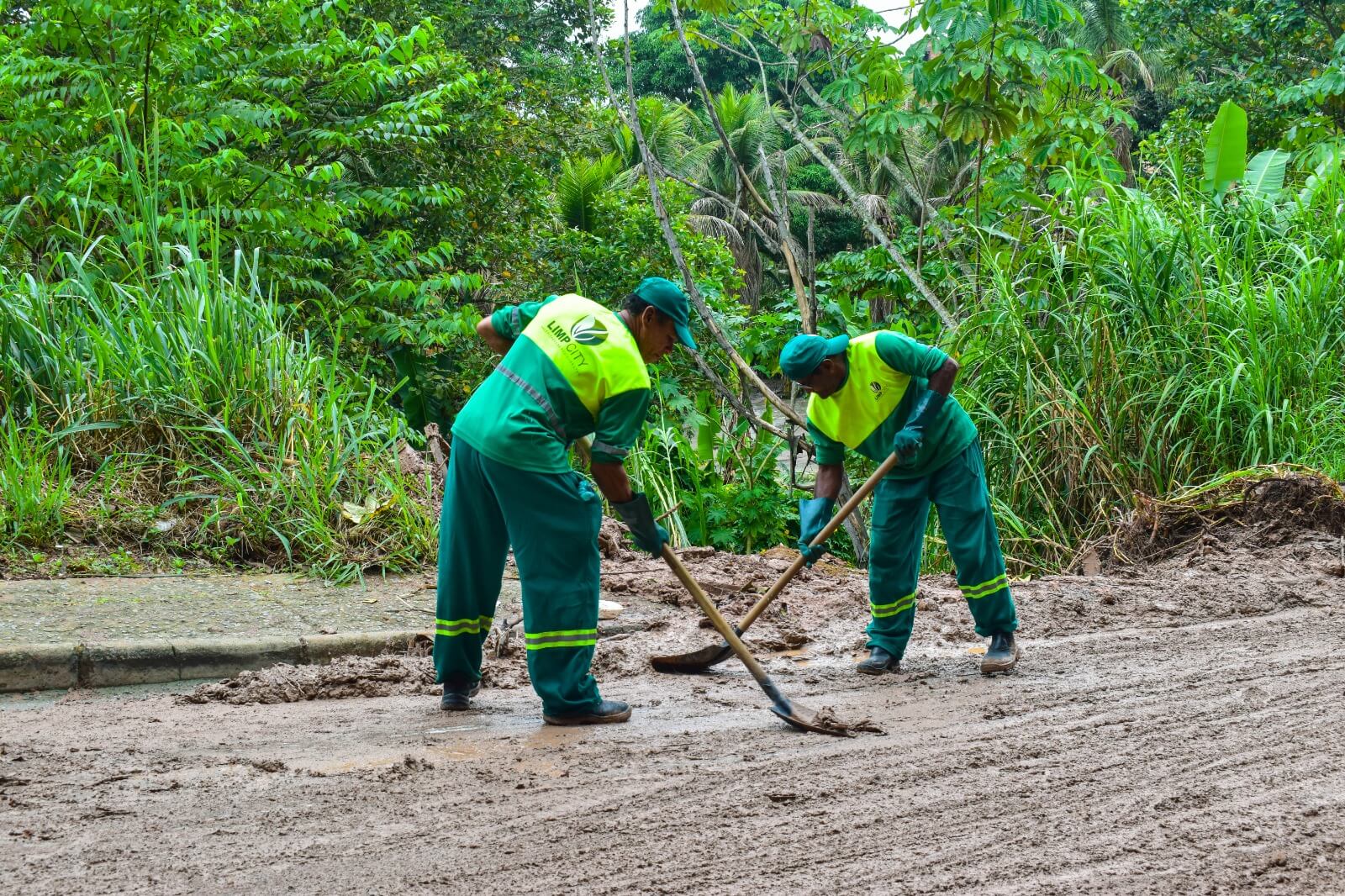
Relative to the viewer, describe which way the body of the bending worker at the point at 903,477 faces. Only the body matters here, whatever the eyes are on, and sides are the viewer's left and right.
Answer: facing the viewer and to the left of the viewer

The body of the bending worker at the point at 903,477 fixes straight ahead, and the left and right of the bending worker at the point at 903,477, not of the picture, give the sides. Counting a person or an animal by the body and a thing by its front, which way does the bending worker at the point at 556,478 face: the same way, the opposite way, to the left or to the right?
the opposite way

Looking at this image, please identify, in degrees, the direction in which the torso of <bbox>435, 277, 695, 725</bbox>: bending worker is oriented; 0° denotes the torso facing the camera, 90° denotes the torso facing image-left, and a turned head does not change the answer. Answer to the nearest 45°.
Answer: approximately 225°

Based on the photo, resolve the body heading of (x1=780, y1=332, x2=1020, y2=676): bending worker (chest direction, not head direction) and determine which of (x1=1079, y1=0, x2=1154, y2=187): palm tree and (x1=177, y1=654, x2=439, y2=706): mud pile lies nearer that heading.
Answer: the mud pile

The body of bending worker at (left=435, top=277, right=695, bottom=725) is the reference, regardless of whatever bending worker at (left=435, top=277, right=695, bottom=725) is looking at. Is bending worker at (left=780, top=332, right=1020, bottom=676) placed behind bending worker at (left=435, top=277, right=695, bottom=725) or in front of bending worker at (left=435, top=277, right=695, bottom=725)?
in front

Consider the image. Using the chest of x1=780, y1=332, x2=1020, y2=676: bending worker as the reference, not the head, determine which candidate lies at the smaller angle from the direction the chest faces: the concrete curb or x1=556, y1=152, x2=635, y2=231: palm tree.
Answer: the concrete curb

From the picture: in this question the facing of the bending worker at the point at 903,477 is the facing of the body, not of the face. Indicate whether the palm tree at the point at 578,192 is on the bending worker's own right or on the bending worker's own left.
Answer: on the bending worker's own right

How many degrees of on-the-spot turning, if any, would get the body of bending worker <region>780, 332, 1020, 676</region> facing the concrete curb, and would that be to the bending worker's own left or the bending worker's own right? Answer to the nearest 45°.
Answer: approximately 45° to the bending worker's own right

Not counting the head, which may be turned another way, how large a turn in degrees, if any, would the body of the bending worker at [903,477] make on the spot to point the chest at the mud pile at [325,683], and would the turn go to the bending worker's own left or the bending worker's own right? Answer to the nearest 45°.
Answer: approximately 45° to the bending worker's own right

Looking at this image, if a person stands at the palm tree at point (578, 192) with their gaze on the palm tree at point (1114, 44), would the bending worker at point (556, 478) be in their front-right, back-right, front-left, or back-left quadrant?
back-right

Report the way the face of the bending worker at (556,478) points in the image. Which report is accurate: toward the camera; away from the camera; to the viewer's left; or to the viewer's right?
to the viewer's right

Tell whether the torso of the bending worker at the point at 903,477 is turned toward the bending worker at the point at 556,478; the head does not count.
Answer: yes

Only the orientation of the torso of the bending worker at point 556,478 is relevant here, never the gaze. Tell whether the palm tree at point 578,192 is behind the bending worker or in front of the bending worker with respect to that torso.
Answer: in front
